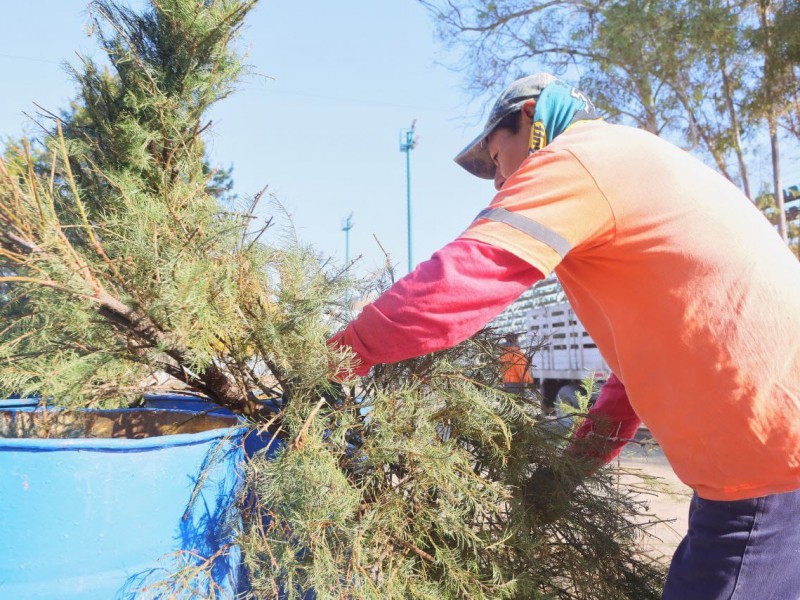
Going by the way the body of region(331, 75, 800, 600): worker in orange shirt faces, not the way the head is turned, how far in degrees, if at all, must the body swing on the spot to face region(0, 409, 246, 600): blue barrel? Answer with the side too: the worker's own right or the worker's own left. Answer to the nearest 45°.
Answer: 0° — they already face it

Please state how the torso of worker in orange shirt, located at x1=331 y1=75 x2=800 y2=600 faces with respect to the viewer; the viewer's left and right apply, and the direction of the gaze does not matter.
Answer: facing to the left of the viewer

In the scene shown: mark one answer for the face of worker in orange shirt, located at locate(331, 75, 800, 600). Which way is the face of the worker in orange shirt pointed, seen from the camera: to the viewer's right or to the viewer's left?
to the viewer's left

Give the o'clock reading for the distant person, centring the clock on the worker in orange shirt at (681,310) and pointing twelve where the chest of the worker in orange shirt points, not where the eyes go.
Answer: The distant person is roughly at 2 o'clock from the worker in orange shirt.

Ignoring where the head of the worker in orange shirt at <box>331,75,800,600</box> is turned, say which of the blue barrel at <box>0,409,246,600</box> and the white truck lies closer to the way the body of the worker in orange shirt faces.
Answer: the blue barrel

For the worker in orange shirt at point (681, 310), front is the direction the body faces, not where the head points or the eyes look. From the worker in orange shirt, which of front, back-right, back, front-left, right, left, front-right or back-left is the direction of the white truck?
right
